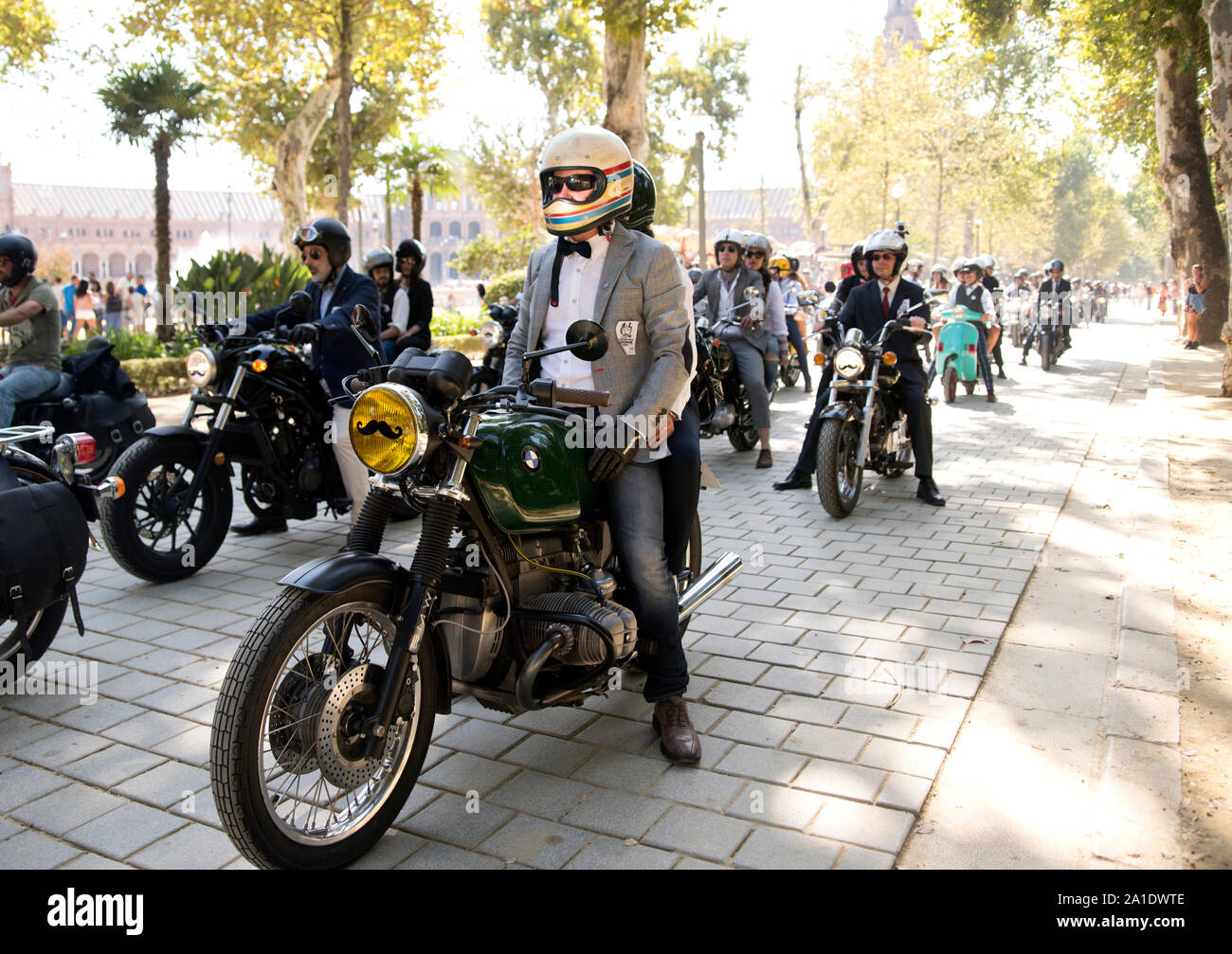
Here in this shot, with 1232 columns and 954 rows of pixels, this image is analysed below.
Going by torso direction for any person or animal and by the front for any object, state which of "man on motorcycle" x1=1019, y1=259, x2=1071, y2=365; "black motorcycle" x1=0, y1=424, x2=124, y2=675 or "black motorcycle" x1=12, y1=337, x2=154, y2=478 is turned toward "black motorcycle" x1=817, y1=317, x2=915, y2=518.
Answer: the man on motorcycle

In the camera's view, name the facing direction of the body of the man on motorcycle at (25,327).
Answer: to the viewer's left

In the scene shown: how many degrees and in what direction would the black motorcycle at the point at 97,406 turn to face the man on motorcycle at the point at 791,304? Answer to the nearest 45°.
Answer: approximately 135° to its right

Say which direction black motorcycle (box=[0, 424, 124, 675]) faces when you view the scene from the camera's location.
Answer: facing to the left of the viewer

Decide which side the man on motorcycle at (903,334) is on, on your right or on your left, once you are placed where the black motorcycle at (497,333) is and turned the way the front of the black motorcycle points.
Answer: on your left

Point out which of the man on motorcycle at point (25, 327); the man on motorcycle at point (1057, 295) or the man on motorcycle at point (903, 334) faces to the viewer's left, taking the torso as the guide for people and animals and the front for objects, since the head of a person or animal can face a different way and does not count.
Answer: the man on motorcycle at point (25, 327)

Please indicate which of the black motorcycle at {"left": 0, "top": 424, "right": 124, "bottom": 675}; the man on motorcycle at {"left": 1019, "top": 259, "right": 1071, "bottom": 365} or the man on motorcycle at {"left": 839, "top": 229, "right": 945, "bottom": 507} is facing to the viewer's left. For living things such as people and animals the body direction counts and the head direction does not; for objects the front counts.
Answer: the black motorcycle

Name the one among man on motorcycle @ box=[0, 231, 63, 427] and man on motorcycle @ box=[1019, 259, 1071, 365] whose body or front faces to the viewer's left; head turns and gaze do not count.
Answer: man on motorcycle @ box=[0, 231, 63, 427]

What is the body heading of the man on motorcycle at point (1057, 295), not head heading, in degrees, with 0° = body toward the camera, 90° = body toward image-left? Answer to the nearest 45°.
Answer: approximately 0°
